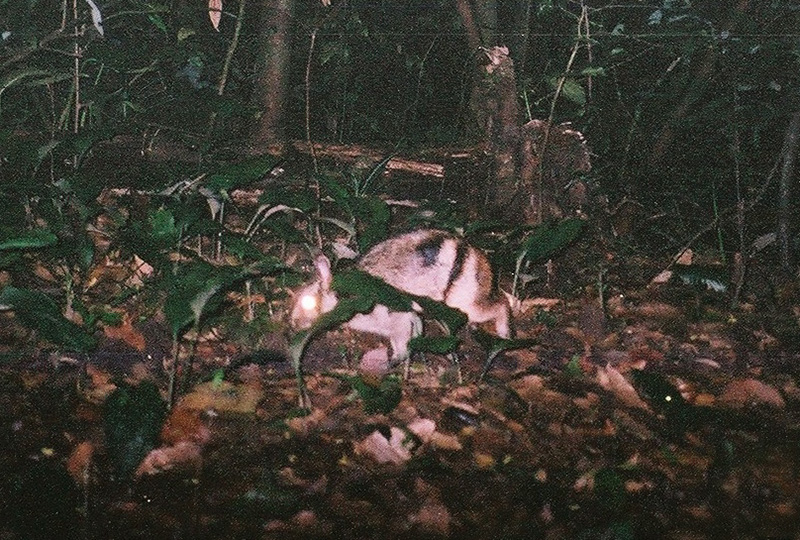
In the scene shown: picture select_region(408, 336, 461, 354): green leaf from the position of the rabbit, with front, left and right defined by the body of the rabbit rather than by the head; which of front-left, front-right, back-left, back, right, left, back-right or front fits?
left

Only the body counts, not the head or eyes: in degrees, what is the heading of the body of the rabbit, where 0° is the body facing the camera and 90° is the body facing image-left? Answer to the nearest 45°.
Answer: approximately 90°

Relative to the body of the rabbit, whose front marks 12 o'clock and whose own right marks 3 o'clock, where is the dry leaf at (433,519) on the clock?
The dry leaf is roughly at 9 o'clock from the rabbit.

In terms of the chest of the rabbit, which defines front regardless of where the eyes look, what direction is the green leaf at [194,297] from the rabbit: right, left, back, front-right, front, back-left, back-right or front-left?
front-left

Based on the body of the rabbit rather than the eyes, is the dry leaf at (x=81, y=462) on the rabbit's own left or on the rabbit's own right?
on the rabbit's own left

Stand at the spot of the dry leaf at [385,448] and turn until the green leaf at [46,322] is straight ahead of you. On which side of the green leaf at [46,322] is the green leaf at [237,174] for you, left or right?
right

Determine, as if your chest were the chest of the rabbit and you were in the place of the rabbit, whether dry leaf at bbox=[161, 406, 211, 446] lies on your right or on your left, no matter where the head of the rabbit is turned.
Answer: on your left

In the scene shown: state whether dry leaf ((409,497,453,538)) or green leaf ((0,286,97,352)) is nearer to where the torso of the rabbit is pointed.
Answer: the green leaf

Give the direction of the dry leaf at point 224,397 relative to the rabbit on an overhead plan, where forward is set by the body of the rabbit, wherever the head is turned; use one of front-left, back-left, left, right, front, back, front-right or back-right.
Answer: front-left

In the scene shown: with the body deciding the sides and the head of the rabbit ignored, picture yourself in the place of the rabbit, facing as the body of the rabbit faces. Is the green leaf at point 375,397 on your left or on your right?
on your left
